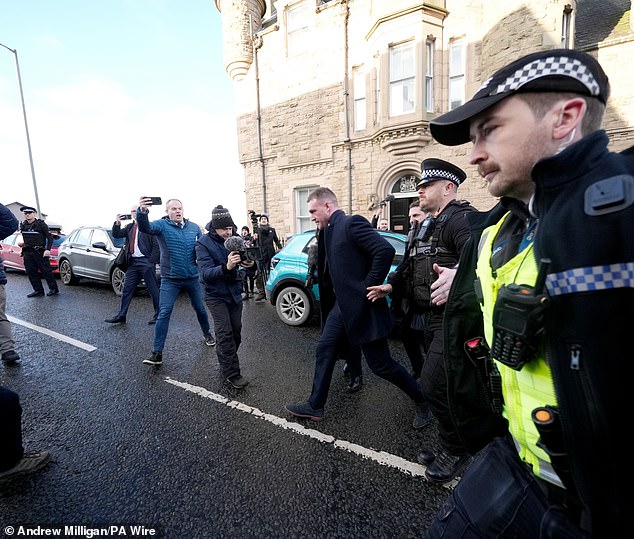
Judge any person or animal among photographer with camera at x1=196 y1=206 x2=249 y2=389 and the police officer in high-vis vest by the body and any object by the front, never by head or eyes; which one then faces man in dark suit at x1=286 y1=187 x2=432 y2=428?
the photographer with camera

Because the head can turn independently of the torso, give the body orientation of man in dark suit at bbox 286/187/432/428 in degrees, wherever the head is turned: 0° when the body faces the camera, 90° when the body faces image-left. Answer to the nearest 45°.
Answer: approximately 90°

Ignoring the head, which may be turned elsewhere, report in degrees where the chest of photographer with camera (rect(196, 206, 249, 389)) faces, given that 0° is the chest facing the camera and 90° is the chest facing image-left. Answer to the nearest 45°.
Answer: approximately 315°

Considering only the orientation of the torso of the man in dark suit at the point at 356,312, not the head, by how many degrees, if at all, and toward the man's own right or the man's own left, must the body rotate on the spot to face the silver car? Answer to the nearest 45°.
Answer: approximately 45° to the man's own right

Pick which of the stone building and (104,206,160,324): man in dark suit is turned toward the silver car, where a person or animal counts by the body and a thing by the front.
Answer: the stone building

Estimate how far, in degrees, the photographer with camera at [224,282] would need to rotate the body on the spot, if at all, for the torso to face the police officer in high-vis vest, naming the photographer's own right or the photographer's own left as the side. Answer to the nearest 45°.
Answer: approximately 45° to the photographer's own right

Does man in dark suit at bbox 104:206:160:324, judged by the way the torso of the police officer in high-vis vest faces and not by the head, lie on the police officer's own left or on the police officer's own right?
on the police officer's own right

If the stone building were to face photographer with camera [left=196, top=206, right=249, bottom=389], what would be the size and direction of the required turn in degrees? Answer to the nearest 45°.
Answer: approximately 45° to its left

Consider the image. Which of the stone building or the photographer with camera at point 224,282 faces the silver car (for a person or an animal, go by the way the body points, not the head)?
the stone building

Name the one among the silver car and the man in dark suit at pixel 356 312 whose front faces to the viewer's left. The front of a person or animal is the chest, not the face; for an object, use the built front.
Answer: the man in dark suit

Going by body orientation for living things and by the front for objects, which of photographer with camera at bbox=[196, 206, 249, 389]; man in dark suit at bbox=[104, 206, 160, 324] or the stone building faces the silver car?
the stone building
